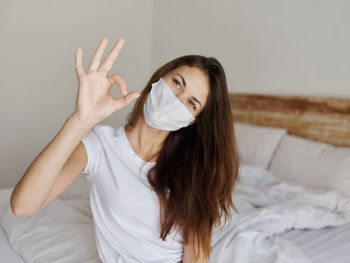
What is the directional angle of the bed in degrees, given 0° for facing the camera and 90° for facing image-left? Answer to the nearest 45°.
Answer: approximately 45°

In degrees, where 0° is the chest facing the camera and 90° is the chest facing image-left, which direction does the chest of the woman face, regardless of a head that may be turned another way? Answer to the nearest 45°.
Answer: approximately 0°
